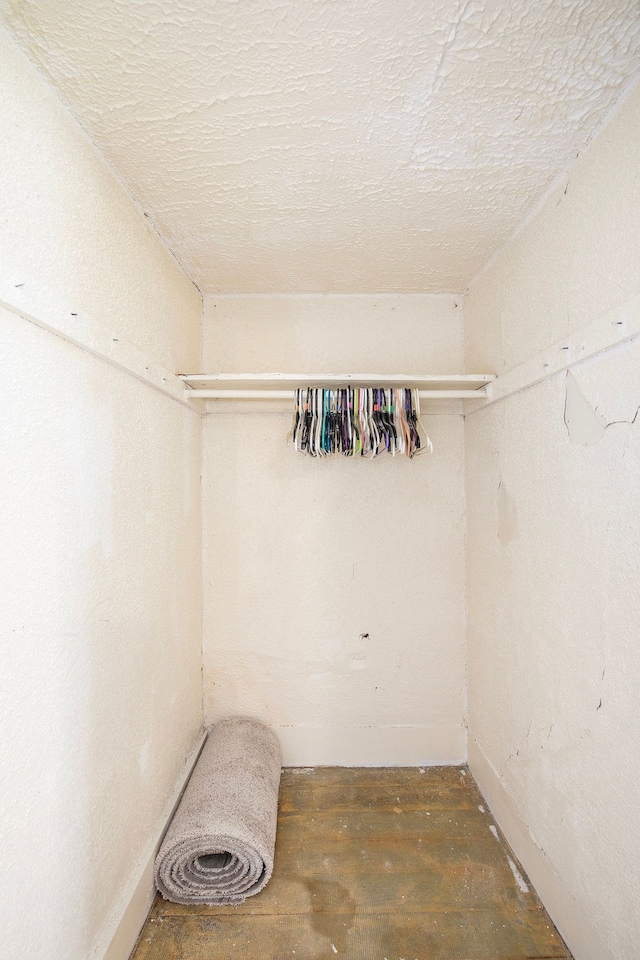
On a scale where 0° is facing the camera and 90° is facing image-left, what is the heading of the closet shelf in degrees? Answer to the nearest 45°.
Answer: approximately 0°
